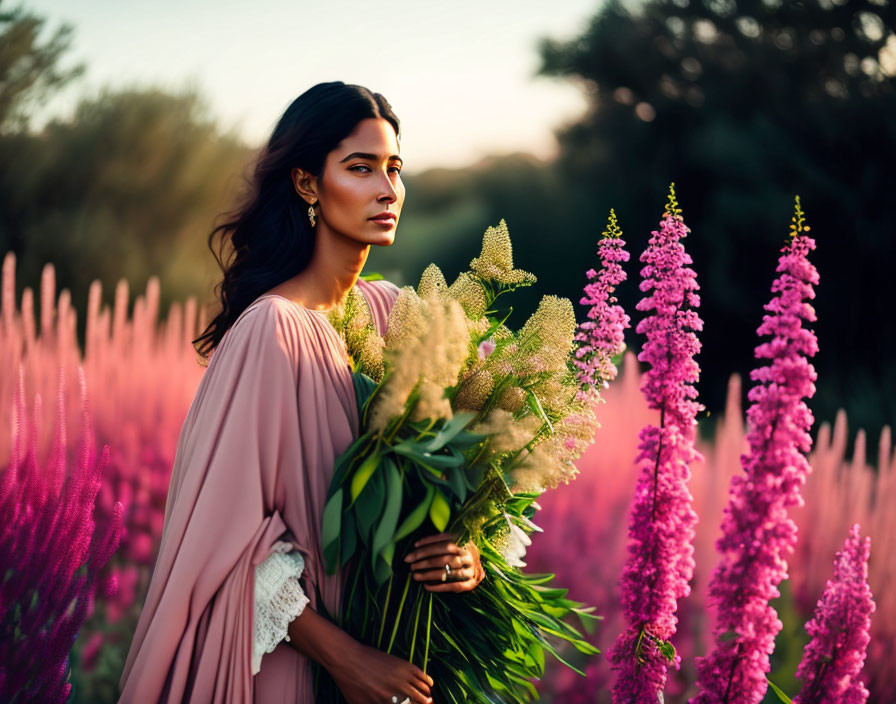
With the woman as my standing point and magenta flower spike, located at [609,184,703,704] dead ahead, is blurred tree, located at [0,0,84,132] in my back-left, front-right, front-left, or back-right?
back-left

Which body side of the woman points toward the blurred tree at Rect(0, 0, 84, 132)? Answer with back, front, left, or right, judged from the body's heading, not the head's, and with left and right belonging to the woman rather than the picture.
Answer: back

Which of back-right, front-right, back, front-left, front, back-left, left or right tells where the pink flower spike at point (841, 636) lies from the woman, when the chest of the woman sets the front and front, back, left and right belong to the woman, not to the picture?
front-left

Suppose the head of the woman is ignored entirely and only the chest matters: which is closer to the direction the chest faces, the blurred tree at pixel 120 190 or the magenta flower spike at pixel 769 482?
the magenta flower spike

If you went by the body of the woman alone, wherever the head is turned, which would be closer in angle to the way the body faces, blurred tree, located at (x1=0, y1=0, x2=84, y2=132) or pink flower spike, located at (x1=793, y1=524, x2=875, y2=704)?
the pink flower spike

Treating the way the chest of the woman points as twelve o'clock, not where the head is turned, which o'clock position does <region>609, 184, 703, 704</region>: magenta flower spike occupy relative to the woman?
The magenta flower spike is roughly at 11 o'clock from the woman.

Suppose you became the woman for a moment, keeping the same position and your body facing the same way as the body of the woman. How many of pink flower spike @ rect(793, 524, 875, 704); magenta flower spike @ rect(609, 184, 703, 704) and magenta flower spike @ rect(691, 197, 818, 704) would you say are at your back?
0

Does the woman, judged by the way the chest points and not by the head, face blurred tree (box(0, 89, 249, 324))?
no

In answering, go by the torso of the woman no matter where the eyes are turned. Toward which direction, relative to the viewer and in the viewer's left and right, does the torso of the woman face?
facing the viewer and to the right of the viewer

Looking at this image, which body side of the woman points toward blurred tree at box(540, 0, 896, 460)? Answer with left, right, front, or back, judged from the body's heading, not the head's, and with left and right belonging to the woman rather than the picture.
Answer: left
